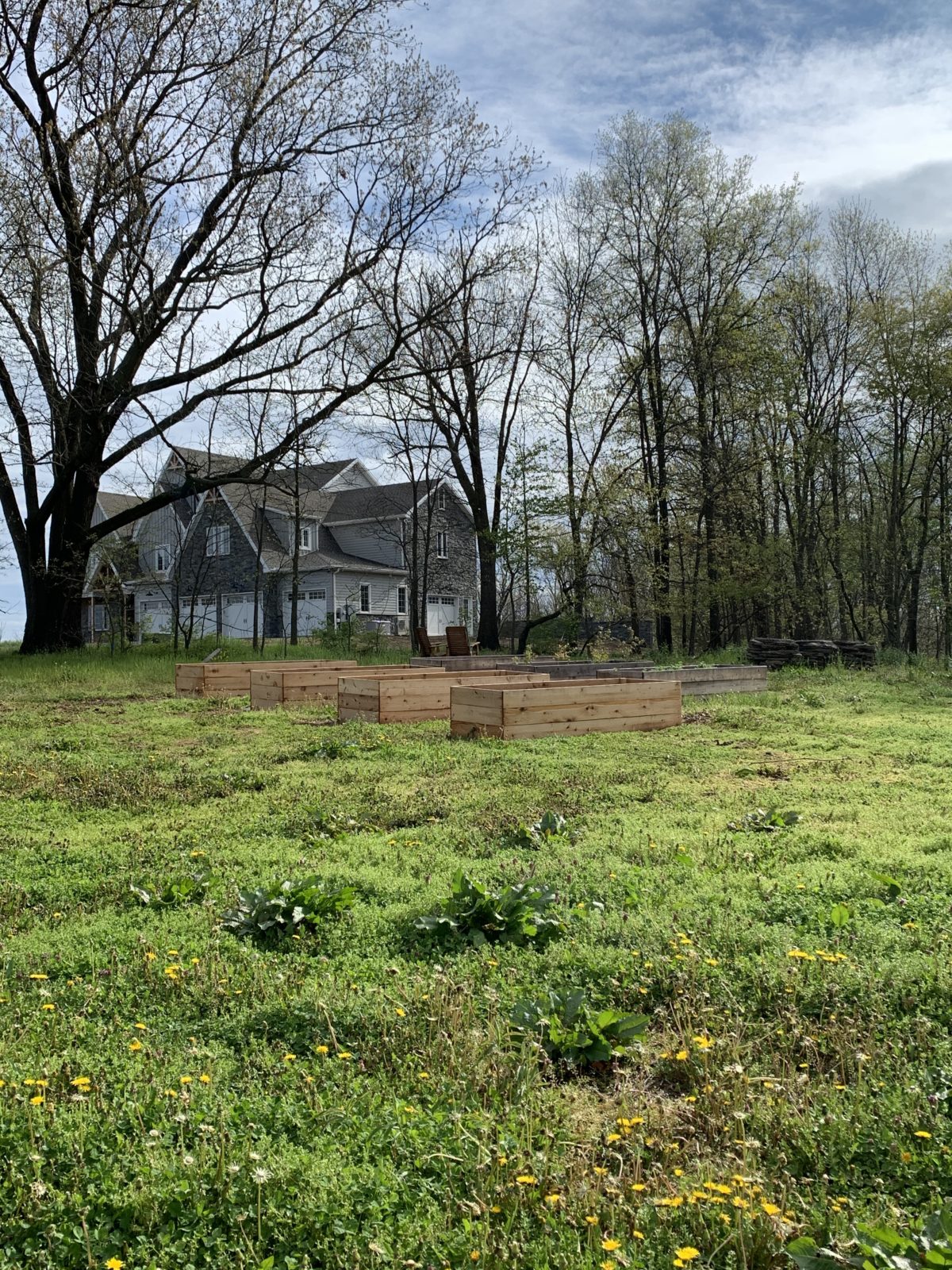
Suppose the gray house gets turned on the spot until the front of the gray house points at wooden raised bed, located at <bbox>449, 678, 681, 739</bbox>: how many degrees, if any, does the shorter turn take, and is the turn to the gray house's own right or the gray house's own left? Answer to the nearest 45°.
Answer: approximately 45° to the gray house's own left

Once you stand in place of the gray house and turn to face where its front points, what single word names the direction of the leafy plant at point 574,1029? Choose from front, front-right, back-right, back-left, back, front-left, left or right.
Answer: front-left

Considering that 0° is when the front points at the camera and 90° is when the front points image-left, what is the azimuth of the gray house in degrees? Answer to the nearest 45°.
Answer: approximately 45°

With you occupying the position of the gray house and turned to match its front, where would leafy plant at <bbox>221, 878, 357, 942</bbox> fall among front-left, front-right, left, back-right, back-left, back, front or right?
front-left

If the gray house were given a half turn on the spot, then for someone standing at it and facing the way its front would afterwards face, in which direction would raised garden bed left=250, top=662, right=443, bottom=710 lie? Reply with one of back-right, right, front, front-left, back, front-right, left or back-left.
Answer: back-right

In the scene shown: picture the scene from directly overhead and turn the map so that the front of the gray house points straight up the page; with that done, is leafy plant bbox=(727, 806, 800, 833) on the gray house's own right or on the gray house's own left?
on the gray house's own left
